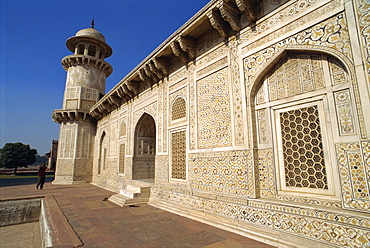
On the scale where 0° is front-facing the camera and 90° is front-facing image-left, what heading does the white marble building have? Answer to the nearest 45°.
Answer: approximately 45°

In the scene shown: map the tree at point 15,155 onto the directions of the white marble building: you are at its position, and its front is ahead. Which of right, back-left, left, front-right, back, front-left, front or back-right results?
right
